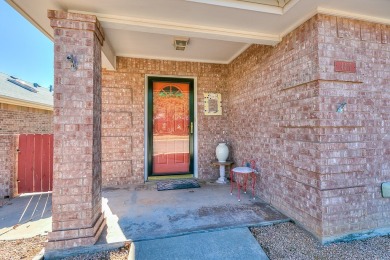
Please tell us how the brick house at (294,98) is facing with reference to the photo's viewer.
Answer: facing the viewer

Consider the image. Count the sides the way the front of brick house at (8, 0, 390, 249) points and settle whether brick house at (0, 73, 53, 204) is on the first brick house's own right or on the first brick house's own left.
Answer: on the first brick house's own right

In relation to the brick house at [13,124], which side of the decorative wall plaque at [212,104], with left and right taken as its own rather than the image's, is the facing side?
right

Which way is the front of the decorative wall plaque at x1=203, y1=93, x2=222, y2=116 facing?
toward the camera
